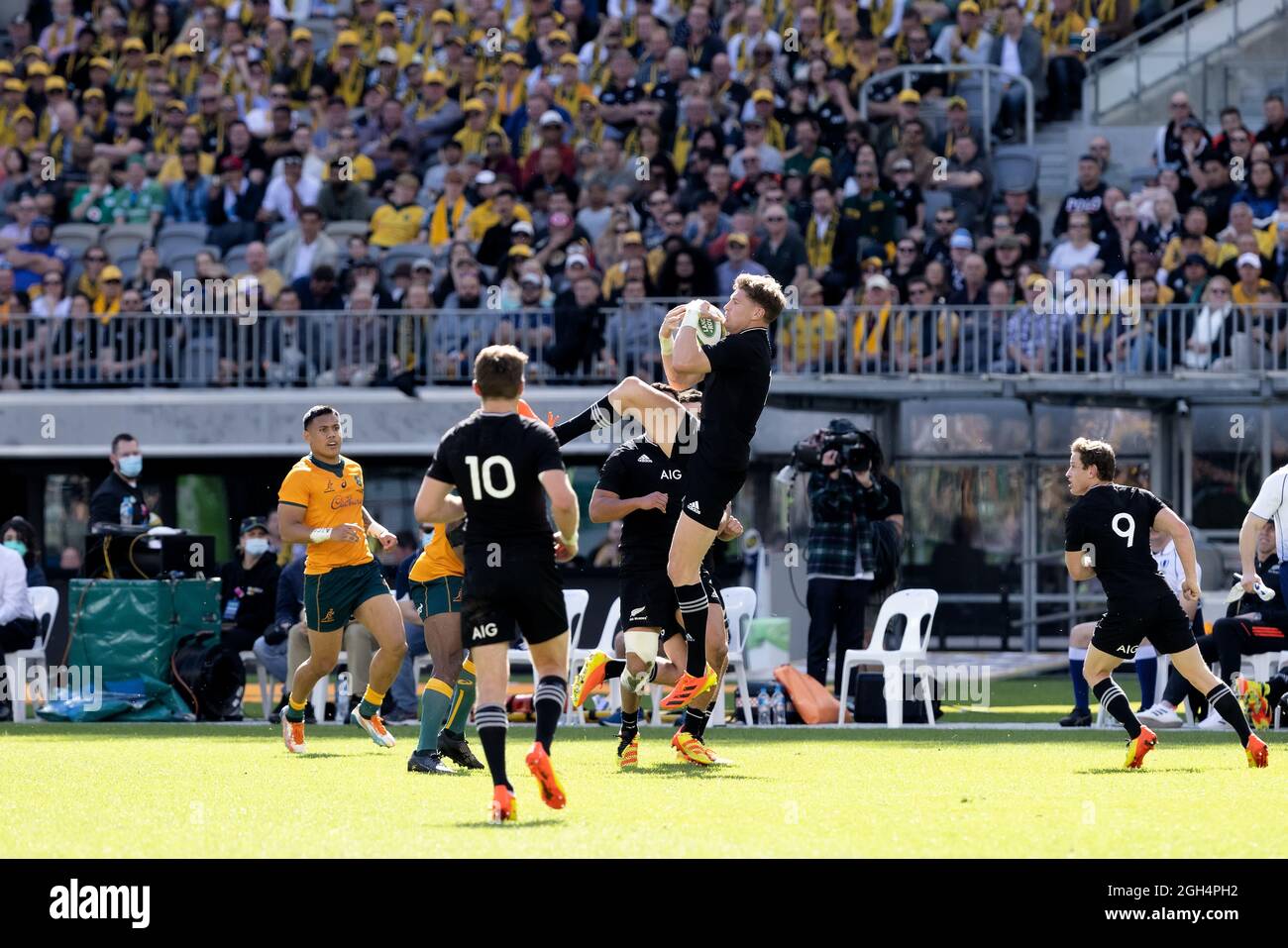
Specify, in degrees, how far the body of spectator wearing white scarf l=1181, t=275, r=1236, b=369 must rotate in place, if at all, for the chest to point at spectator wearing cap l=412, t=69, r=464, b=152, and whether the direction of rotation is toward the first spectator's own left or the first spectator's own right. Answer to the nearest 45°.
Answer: approximately 90° to the first spectator's own right

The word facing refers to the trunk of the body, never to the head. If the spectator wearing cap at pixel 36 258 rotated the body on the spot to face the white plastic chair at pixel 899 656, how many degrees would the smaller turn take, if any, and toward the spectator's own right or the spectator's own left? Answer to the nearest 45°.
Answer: approximately 45° to the spectator's own left

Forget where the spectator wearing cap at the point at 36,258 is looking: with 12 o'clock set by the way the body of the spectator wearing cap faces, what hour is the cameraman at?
The cameraman is roughly at 11 o'clock from the spectator wearing cap.

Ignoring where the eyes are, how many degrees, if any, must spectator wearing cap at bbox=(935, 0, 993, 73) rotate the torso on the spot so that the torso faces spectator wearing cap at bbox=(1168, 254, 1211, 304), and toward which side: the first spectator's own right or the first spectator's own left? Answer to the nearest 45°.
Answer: approximately 45° to the first spectator's own left

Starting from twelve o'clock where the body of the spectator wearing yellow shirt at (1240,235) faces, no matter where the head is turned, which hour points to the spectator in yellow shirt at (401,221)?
The spectator in yellow shirt is roughly at 3 o'clock from the spectator wearing yellow shirt.

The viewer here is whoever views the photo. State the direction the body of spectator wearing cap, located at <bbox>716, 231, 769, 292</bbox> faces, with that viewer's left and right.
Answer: facing the viewer

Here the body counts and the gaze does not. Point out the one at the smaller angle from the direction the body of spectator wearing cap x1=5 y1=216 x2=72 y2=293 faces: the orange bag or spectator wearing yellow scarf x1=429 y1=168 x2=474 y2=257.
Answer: the orange bag

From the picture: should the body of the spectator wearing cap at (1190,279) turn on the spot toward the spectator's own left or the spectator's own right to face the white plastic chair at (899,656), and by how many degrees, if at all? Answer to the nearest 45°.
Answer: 0° — they already face it

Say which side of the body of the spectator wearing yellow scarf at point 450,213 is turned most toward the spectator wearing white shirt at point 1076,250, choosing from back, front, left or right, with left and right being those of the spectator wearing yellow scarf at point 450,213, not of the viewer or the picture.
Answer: left

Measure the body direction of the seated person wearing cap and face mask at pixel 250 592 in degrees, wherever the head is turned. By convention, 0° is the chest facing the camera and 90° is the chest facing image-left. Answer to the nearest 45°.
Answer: approximately 0°

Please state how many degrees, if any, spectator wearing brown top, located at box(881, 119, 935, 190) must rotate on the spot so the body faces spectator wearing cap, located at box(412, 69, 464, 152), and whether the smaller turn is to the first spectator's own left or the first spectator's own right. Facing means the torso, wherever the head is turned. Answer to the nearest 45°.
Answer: approximately 90° to the first spectator's own right

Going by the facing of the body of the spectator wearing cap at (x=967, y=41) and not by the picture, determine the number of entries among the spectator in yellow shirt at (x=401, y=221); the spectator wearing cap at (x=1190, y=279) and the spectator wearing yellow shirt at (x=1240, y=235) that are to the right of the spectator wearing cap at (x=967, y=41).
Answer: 1

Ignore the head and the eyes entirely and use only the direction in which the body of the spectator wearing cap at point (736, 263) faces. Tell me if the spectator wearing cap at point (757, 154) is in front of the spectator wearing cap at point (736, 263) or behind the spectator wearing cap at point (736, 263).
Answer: behind

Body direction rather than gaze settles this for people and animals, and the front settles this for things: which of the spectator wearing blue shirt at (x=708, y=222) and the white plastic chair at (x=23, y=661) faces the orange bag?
the spectator wearing blue shirt

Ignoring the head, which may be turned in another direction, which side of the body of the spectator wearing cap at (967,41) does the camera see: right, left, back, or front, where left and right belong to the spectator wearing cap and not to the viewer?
front
